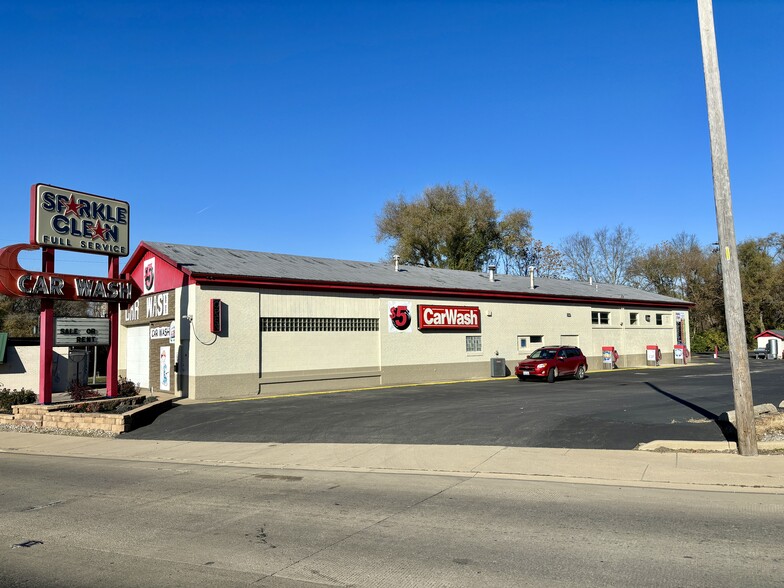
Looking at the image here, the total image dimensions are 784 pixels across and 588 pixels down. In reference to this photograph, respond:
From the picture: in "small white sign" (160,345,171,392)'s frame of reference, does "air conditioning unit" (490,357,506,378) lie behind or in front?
behind

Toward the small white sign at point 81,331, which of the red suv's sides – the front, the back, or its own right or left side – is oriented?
front

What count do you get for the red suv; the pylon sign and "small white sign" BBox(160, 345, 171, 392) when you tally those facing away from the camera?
0

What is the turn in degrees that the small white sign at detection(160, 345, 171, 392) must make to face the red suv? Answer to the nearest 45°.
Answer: approximately 135° to its left

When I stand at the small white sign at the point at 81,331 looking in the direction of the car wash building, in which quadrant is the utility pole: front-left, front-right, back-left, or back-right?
front-right

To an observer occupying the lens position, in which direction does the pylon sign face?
facing the viewer and to the right of the viewer

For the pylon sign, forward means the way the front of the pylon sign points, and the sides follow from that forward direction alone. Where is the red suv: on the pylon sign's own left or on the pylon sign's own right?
on the pylon sign's own left

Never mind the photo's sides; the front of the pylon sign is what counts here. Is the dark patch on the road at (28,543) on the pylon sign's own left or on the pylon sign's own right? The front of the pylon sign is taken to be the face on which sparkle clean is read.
on the pylon sign's own right

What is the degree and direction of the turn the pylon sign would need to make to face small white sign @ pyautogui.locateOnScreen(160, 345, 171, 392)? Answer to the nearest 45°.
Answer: approximately 90° to its left

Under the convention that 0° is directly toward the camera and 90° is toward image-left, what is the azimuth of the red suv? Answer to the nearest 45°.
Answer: approximately 45°

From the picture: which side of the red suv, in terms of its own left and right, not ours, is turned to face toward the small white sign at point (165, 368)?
front

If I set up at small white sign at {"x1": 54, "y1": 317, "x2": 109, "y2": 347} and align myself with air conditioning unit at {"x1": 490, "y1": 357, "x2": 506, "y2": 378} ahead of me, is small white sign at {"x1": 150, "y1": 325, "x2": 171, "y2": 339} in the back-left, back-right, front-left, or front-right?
front-left

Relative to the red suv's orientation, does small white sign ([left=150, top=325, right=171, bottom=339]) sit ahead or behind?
ahead

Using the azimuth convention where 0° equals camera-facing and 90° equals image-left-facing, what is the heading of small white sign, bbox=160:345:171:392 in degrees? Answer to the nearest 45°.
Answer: approximately 45°

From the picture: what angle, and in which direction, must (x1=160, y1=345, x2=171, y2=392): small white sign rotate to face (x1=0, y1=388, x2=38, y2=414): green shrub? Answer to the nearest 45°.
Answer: approximately 45° to its right
